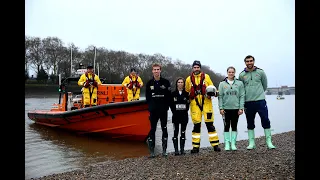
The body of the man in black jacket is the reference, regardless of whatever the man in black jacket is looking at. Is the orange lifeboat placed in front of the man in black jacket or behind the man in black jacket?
behind

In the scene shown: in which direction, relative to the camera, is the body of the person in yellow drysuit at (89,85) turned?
toward the camera

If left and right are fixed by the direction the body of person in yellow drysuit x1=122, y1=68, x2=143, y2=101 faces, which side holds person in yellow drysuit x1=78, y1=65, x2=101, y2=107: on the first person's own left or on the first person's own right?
on the first person's own right

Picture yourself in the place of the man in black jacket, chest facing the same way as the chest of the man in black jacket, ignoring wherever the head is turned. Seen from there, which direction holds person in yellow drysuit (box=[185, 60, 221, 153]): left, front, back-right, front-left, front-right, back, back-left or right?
left

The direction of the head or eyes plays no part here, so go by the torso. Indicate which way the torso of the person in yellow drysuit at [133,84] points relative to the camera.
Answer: toward the camera

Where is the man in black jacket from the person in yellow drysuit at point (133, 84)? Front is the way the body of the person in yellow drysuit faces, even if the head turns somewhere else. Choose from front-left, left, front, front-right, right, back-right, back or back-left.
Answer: front

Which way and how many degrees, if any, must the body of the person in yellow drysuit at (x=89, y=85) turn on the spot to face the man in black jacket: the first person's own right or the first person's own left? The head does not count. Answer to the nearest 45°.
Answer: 0° — they already face them

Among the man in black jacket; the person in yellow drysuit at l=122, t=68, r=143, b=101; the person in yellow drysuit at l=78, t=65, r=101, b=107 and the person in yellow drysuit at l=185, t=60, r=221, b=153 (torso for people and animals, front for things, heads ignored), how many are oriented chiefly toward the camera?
4

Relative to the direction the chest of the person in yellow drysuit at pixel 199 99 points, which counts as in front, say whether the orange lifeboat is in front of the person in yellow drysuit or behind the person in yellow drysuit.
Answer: behind

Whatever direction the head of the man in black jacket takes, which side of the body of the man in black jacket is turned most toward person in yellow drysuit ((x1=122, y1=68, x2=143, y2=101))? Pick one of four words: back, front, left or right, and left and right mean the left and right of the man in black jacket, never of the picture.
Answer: back

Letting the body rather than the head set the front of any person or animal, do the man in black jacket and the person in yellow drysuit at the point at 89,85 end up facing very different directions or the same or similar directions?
same or similar directions

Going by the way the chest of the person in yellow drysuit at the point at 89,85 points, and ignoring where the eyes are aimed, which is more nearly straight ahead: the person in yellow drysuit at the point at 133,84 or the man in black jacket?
the man in black jacket

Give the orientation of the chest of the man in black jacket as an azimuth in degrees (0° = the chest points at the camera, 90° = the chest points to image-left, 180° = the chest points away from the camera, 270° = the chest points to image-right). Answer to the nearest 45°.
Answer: approximately 0°

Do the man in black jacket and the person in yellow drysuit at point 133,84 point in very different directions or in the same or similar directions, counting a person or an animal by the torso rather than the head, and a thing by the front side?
same or similar directions
